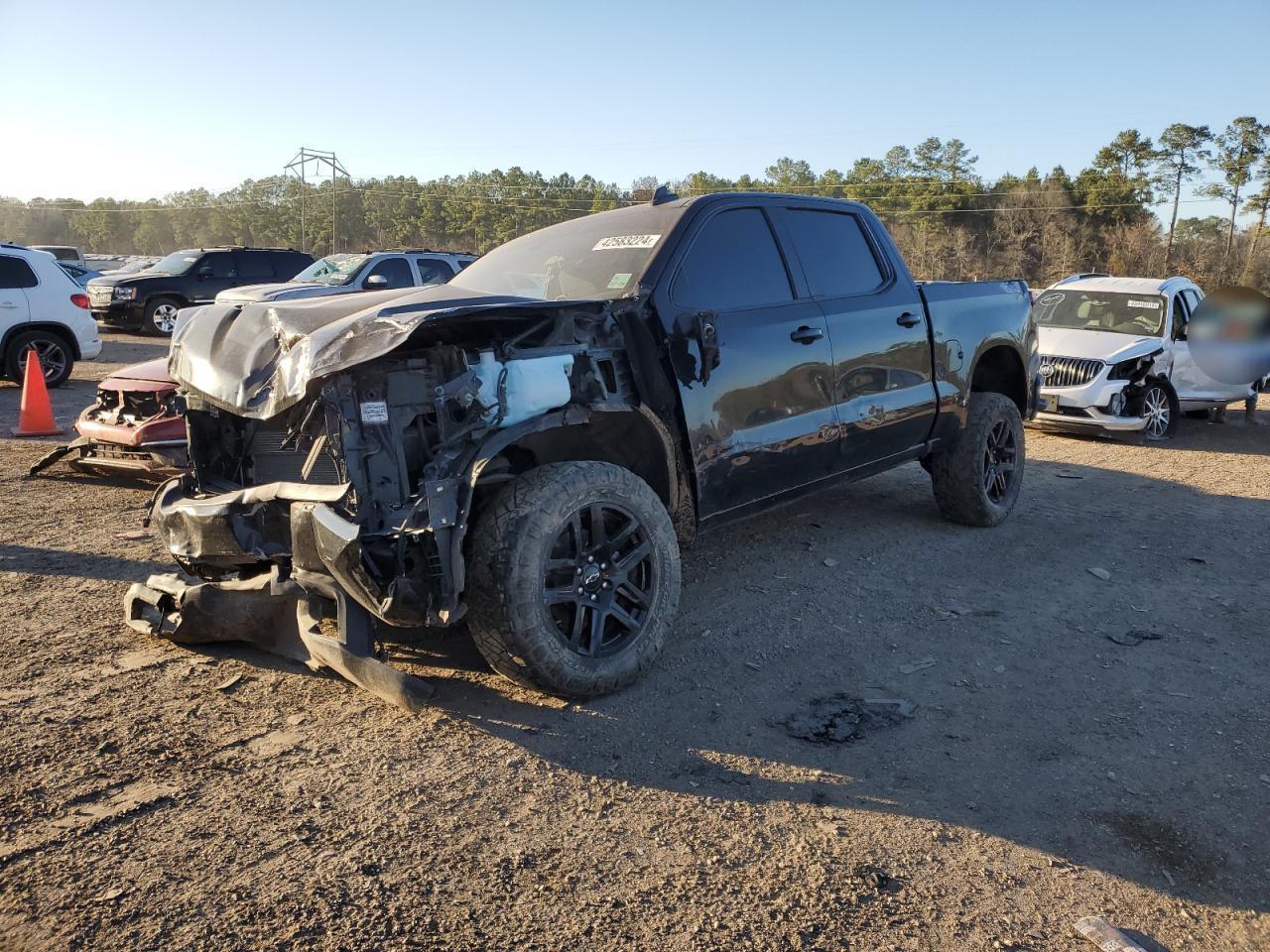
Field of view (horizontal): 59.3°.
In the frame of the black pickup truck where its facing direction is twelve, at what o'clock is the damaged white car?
The damaged white car is roughly at 6 o'clock from the black pickup truck.

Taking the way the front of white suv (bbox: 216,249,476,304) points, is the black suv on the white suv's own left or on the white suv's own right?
on the white suv's own right

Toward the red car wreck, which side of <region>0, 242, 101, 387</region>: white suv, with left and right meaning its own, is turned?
left

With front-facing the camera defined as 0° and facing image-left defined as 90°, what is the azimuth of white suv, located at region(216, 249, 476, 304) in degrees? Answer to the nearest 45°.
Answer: approximately 45°

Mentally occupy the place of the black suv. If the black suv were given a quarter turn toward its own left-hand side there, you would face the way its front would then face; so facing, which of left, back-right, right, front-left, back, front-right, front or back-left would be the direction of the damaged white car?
front

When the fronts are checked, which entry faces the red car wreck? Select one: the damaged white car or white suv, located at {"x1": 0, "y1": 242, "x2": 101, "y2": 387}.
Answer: the damaged white car

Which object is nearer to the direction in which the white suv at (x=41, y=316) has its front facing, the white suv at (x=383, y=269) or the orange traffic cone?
the orange traffic cone

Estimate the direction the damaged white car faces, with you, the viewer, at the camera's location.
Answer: facing the viewer and to the left of the viewer

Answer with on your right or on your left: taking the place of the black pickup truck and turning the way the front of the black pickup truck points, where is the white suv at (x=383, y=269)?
on your right
